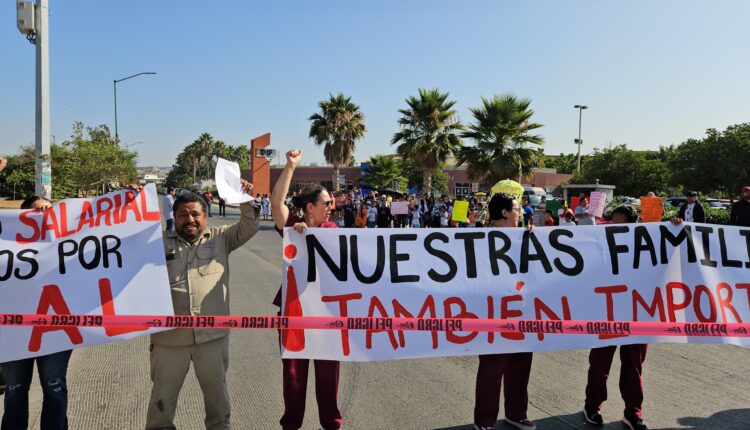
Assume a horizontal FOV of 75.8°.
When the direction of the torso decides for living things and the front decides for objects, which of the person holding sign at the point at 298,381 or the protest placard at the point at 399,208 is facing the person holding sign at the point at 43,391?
the protest placard

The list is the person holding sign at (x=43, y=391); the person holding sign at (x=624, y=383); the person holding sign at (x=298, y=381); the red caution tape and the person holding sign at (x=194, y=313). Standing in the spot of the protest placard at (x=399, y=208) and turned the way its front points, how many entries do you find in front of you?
5

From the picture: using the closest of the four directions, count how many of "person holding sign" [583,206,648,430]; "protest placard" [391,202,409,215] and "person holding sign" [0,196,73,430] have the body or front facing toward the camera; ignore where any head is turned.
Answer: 3

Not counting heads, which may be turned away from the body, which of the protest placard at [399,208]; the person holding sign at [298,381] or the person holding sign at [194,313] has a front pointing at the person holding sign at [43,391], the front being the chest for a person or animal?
the protest placard

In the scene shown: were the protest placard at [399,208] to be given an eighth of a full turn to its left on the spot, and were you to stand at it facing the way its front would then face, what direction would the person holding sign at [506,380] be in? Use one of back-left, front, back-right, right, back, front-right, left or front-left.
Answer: front-right

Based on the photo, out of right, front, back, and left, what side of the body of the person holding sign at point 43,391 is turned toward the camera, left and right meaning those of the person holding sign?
front

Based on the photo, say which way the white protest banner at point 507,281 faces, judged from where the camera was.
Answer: facing the viewer

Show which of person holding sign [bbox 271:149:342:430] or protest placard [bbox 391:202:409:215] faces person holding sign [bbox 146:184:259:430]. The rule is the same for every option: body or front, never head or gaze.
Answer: the protest placard

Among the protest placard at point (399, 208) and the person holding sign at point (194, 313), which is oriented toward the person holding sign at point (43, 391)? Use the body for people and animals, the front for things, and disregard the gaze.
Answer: the protest placard

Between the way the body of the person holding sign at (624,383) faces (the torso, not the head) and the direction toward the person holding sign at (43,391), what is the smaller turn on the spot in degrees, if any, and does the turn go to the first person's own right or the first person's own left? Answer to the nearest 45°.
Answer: approximately 45° to the first person's own right

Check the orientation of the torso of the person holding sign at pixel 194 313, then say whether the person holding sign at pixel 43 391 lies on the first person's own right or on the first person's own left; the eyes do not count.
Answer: on the first person's own right

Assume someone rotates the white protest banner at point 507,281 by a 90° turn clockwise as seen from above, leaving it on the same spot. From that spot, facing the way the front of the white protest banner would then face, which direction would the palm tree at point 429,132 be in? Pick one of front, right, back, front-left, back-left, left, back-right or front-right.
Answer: right

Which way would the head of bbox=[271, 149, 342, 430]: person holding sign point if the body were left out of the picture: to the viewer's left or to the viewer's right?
to the viewer's right

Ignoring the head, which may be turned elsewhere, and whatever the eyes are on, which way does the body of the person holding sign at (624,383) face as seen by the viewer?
toward the camera
